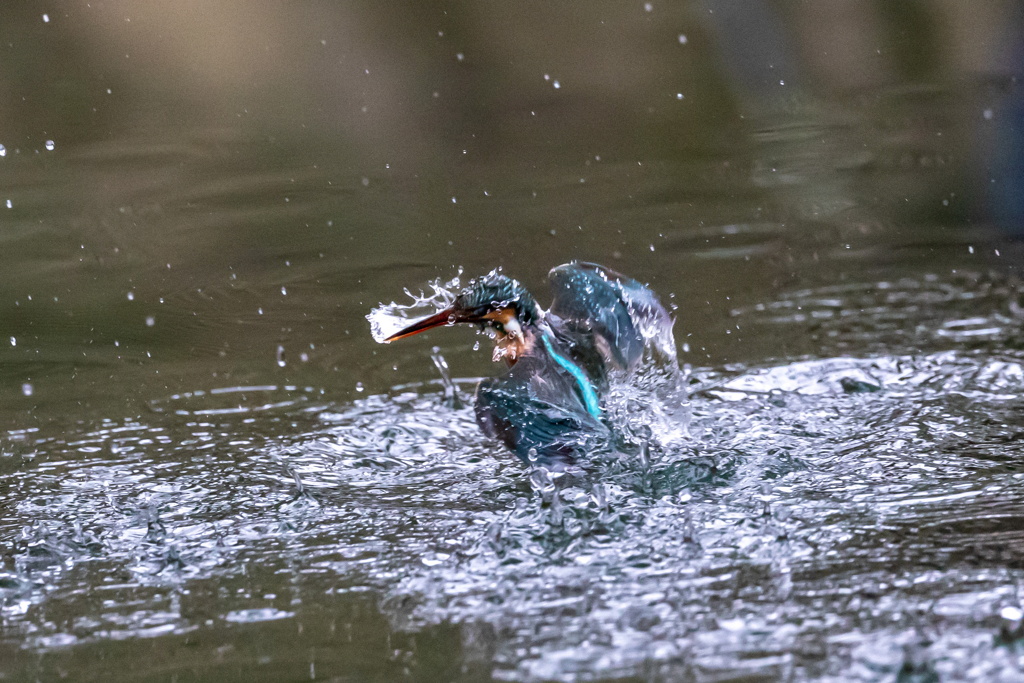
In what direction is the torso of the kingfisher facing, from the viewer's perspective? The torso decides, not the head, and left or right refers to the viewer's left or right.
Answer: facing away from the viewer and to the left of the viewer
